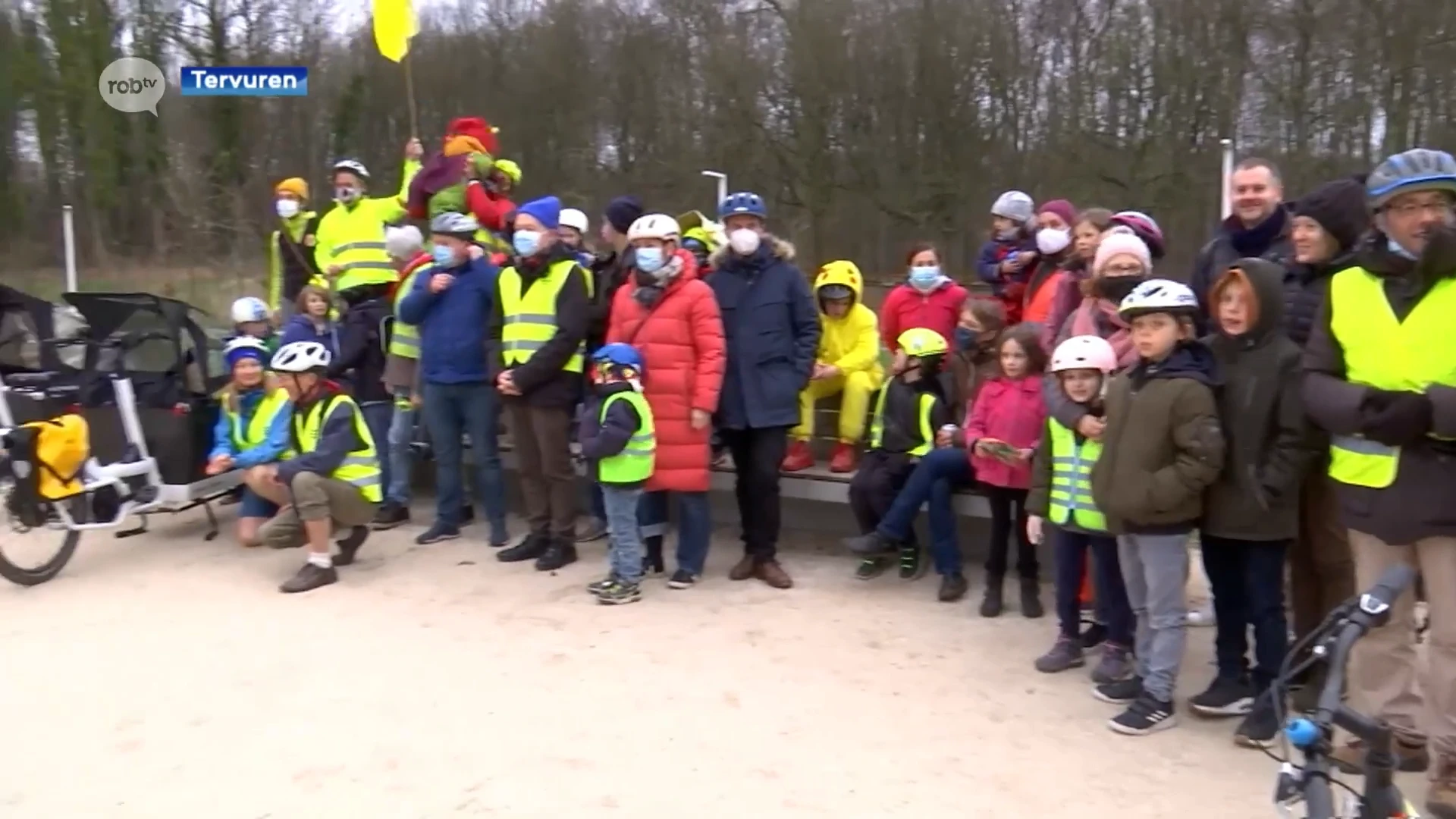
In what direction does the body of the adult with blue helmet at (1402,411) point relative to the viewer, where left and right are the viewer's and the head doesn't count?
facing the viewer

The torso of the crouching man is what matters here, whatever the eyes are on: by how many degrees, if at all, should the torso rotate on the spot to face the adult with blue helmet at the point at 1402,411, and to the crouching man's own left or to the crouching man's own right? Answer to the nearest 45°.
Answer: approximately 90° to the crouching man's own left

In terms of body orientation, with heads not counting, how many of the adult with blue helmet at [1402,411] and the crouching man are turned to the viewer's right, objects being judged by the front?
0

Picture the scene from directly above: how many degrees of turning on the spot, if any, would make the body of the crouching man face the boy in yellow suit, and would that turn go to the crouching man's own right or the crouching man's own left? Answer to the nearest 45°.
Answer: approximately 135° to the crouching man's own left

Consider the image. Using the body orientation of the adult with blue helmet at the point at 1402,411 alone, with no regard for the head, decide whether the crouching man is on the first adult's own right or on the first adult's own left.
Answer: on the first adult's own right

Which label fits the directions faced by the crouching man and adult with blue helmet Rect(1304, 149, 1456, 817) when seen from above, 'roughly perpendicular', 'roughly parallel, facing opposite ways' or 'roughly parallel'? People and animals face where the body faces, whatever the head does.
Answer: roughly parallel

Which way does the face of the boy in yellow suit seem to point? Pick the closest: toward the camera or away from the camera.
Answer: toward the camera

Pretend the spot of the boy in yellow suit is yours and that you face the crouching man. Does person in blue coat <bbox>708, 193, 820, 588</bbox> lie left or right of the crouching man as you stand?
left

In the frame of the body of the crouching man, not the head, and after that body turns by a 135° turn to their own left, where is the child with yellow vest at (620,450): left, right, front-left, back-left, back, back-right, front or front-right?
front-right
